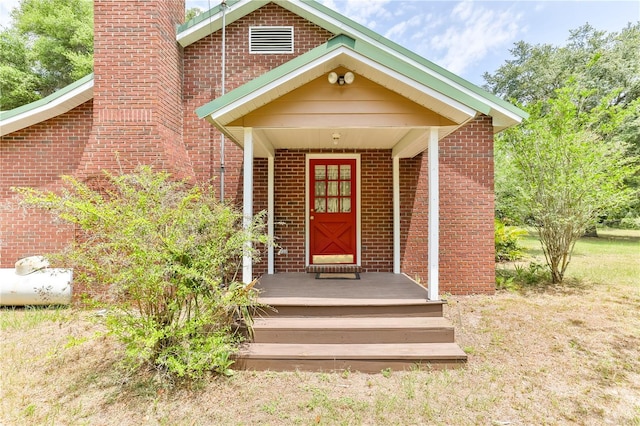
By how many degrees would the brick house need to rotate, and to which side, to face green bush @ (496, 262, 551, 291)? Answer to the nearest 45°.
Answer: approximately 90° to its left

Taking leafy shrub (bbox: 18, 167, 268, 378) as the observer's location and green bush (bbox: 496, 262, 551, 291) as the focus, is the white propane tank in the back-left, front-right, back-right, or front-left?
back-left

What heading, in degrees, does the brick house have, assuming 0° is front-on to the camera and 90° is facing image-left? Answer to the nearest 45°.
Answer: approximately 0°

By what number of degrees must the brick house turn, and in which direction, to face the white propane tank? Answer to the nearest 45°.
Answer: approximately 90° to its right

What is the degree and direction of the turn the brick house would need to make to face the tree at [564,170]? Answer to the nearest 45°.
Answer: approximately 90° to its left
